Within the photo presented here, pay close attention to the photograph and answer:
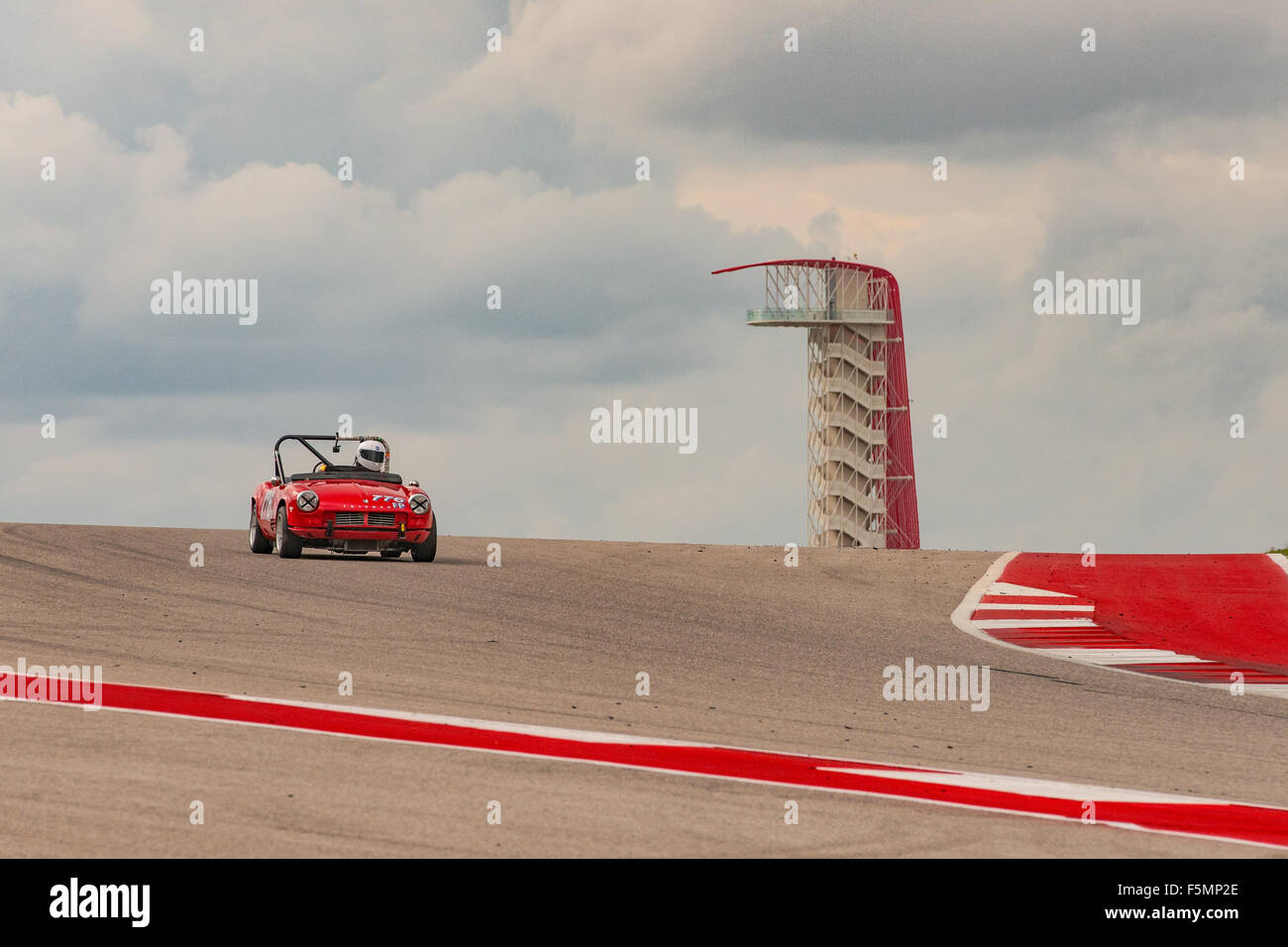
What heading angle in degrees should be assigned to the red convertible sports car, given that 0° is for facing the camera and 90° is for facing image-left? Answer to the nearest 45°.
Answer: approximately 0°

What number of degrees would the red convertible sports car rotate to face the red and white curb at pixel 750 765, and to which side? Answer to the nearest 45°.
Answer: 0° — it already faces it

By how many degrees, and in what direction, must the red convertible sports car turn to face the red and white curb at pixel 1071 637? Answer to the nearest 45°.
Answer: approximately 45° to its left
